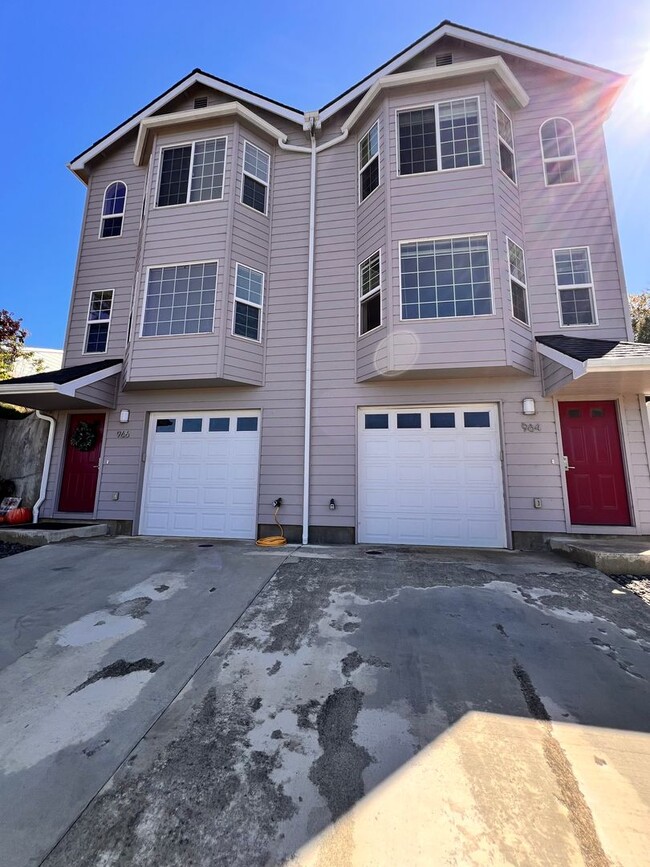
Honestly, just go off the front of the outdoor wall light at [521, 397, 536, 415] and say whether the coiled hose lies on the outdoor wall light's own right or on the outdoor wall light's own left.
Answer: on the outdoor wall light's own right

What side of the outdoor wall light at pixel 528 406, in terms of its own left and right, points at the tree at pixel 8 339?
right

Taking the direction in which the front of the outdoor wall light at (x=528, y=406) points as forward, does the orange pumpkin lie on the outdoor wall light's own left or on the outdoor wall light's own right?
on the outdoor wall light's own right

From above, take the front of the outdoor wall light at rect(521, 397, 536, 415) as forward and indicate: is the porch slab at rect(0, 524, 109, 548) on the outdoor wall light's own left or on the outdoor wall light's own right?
on the outdoor wall light's own right

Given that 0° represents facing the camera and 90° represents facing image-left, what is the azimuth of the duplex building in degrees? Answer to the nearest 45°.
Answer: approximately 0°

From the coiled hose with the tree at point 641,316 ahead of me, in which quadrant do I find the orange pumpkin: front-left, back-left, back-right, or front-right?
back-left
